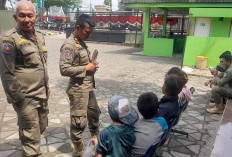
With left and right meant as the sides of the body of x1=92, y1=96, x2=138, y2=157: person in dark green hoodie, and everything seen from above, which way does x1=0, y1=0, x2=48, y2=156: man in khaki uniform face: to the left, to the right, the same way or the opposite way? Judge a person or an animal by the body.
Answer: the opposite way

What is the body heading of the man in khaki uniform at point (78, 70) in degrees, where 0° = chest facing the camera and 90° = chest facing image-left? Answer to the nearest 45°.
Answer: approximately 315°

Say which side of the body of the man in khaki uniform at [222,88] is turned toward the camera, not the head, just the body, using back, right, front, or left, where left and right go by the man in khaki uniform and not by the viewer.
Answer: left

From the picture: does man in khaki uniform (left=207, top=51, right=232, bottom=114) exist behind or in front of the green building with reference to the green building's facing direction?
in front

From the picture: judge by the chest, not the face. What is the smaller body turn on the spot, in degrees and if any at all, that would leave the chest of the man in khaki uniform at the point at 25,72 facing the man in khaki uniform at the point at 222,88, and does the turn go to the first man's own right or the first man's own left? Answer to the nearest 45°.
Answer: approximately 45° to the first man's own left
